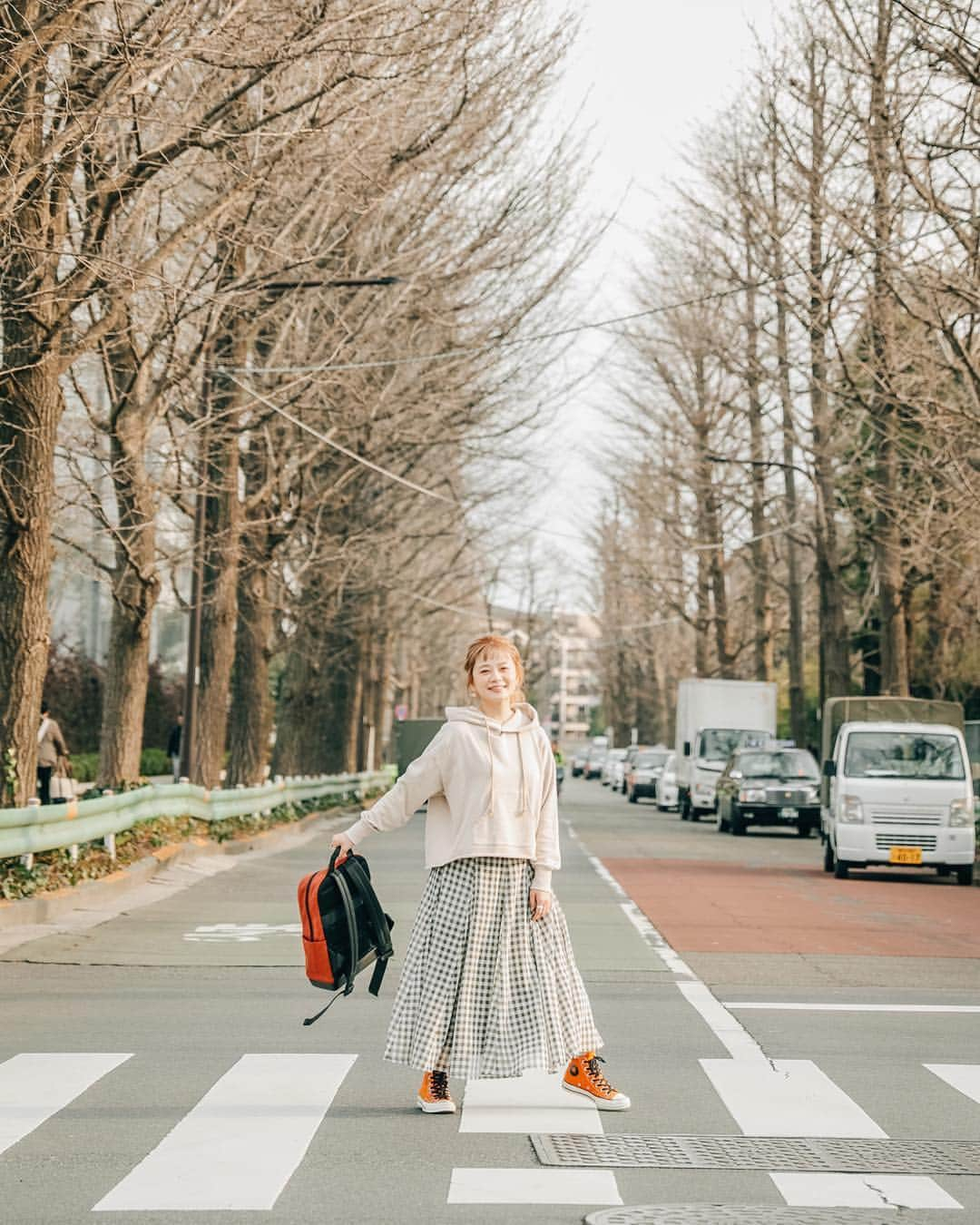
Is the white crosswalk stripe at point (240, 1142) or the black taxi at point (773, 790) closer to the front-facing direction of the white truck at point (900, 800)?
the white crosswalk stripe

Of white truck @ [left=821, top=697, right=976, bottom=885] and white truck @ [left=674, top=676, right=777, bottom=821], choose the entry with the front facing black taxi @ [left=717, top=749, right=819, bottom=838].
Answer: the white truck @ [left=674, top=676, right=777, bottom=821]

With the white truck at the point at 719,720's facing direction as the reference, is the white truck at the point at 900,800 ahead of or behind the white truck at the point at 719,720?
ahead

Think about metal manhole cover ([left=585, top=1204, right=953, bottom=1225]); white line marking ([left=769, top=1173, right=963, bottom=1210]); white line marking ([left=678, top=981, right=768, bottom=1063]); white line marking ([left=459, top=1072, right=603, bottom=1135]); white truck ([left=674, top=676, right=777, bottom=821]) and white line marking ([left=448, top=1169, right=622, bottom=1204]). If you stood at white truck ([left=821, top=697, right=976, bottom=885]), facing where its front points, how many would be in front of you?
5

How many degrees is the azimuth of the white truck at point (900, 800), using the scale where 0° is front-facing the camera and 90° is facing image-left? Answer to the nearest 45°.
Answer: approximately 0°

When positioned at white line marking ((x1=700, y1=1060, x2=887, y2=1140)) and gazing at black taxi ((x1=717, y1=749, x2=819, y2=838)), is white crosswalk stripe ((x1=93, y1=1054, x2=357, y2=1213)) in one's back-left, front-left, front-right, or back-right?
back-left

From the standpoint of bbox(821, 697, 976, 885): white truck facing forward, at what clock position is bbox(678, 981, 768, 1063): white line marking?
The white line marking is roughly at 12 o'clock from the white truck.

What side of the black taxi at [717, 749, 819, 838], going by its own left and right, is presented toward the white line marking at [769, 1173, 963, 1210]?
front

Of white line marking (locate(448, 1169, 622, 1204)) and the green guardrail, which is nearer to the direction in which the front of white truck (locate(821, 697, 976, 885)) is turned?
the white line marking

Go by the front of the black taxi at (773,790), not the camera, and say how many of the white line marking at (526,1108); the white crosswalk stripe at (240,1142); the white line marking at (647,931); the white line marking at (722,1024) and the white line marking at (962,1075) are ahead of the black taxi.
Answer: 5

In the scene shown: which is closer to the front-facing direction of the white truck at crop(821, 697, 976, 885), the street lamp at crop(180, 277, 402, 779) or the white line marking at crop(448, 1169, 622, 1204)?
the white line marking

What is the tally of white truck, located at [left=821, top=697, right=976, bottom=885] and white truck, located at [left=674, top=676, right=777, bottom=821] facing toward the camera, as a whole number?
2

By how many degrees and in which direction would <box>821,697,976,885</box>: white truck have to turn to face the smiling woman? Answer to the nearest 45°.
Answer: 0° — it already faces them

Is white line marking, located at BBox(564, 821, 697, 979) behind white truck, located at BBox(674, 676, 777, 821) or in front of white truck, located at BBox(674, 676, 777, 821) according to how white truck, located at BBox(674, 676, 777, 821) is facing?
in front
